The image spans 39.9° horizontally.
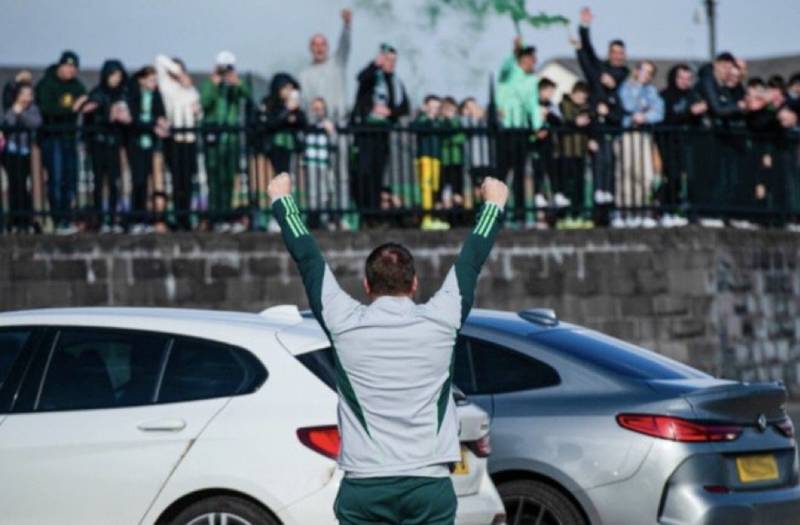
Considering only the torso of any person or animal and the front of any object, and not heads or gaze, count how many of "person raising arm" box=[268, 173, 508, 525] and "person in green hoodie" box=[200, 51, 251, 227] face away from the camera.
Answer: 1

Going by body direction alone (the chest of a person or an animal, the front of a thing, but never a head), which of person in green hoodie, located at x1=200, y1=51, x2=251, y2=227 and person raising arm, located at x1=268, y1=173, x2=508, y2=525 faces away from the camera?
the person raising arm

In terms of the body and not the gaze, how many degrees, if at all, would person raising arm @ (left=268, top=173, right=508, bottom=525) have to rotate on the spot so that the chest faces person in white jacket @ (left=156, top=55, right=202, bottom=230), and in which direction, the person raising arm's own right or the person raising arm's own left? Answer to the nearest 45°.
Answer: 0° — they already face them

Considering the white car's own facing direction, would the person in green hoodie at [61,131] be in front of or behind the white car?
in front

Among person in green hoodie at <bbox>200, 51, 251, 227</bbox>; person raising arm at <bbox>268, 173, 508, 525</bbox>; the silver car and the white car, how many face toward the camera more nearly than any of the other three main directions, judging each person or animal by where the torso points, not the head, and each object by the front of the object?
1

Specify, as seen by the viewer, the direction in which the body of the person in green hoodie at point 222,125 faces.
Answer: toward the camera

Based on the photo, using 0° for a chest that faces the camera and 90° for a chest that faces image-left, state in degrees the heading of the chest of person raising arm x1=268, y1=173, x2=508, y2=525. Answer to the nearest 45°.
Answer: approximately 180°

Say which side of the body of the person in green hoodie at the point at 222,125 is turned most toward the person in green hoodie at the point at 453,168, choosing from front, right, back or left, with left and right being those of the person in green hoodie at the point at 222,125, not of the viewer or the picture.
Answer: left

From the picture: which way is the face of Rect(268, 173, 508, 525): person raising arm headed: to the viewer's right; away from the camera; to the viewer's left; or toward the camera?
away from the camera

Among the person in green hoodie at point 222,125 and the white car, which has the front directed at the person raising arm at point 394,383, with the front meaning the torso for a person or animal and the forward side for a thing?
the person in green hoodie

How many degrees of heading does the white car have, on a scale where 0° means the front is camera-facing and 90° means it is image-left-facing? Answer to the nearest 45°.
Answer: approximately 135°

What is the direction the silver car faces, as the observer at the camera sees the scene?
facing away from the viewer and to the left of the viewer
